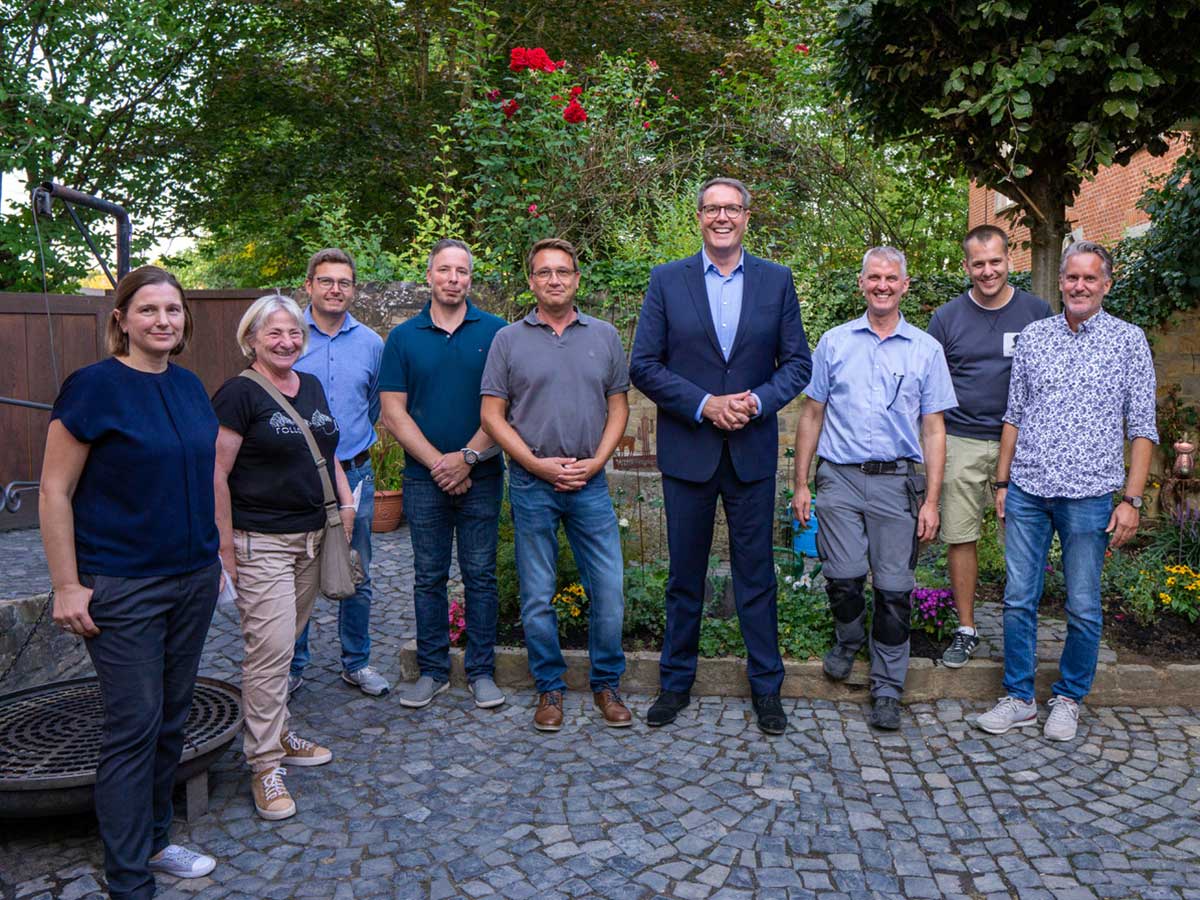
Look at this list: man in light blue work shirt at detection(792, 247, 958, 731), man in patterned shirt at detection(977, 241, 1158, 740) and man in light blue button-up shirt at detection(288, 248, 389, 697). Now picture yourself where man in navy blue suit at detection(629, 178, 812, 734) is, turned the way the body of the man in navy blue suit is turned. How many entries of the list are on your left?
2

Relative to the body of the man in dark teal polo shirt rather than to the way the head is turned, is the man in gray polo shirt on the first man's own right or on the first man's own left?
on the first man's own left

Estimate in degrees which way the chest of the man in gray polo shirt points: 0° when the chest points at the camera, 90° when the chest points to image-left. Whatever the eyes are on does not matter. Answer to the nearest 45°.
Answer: approximately 0°

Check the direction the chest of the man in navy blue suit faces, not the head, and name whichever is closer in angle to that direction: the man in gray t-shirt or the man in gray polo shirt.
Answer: the man in gray polo shirt

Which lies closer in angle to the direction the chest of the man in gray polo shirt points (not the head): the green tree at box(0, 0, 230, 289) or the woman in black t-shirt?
the woman in black t-shirt

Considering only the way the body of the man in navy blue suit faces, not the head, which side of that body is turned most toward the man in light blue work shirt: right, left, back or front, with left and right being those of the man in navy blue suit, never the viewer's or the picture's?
left

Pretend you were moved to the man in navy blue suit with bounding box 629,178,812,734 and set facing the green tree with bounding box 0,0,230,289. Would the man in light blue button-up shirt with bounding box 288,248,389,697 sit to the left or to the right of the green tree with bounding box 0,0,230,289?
left

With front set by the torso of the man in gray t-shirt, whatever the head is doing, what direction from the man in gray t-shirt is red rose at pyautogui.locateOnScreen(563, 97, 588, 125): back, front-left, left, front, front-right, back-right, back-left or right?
back-right

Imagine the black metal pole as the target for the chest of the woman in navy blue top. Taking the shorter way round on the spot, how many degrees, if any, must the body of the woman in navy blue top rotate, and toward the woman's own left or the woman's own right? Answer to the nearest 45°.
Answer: approximately 135° to the woman's own left

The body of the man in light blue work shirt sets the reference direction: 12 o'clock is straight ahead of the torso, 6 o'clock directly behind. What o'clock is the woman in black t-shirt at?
The woman in black t-shirt is roughly at 2 o'clock from the man in light blue work shirt.

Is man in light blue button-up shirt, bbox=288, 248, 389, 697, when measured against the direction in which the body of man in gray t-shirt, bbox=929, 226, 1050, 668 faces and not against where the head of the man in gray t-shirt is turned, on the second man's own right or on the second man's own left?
on the second man's own right

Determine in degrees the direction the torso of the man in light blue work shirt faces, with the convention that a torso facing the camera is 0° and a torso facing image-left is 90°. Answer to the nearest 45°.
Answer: approximately 0°

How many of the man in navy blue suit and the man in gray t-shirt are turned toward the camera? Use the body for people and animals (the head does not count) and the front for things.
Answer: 2
